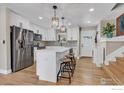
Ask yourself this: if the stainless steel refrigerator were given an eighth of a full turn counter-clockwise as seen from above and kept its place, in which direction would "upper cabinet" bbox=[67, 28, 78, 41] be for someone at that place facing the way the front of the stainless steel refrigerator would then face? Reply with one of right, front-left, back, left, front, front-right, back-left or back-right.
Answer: front-left

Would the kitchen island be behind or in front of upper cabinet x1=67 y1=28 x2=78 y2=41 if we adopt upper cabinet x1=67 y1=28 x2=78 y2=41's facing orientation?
in front

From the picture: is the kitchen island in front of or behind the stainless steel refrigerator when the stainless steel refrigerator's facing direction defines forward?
in front

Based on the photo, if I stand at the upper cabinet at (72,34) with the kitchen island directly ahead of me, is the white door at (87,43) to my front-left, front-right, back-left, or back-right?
back-left

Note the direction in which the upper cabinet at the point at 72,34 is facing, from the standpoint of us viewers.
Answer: facing the viewer

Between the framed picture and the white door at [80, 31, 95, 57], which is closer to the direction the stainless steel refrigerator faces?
the framed picture

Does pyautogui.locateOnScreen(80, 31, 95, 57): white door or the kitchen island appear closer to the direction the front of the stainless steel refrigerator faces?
the kitchen island

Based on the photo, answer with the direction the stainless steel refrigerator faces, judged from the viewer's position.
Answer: facing the viewer and to the right of the viewer

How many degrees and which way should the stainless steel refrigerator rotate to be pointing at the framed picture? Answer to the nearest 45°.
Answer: approximately 45° to its left

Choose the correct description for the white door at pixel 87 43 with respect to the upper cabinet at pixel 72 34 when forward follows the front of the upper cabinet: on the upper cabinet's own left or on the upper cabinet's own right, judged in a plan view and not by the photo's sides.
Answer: on the upper cabinet's own left

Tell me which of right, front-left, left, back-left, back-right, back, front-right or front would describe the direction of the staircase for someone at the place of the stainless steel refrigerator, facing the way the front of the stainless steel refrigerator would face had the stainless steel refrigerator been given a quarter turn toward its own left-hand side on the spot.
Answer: right

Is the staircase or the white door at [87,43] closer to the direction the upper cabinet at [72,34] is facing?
the staircase
